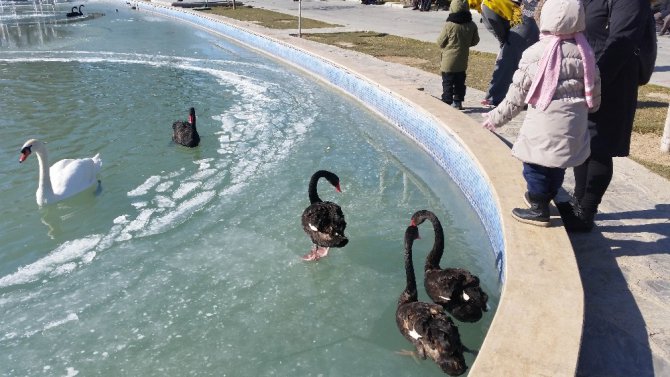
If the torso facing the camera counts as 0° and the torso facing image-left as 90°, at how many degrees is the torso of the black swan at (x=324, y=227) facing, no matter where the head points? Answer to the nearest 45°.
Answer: approximately 135°

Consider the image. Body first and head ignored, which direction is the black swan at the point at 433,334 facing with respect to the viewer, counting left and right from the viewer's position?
facing away from the viewer and to the left of the viewer

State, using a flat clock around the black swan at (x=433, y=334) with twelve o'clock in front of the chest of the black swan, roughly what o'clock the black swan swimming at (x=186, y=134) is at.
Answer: The black swan swimming is roughly at 12 o'clock from the black swan.

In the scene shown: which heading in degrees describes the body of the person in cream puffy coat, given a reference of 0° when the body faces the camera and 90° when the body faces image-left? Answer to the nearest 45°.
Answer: approximately 135°

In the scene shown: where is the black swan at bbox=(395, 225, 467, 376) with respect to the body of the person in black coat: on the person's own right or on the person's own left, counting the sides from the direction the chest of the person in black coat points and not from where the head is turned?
on the person's own left

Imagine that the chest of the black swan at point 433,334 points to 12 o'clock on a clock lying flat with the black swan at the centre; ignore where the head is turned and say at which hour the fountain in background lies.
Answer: The fountain in background is roughly at 12 o'clock from the black swan.

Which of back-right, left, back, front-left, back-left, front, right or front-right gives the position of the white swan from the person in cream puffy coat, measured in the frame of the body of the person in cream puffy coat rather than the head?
front-left

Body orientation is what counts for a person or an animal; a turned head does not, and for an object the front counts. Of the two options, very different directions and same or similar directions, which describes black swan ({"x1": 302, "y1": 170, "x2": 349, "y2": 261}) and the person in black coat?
same or similar directions

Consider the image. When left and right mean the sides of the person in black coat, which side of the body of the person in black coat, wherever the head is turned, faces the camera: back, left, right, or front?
left

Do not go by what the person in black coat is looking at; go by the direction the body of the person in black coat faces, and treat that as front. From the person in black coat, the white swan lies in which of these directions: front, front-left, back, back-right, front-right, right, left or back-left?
front

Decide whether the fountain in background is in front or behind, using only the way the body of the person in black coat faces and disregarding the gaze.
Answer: in front

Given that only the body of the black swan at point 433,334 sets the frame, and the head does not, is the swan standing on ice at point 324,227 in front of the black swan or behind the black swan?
in front

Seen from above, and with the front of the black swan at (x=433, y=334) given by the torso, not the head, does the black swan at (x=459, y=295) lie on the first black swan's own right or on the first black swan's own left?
on the first black swan's own right
